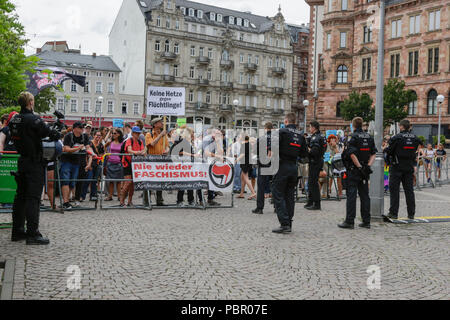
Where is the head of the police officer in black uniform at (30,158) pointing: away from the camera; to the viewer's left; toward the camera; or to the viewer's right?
to the viewer's right

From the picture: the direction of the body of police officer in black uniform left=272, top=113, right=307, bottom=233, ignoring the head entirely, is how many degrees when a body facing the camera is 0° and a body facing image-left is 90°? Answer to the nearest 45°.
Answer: approximately 135°

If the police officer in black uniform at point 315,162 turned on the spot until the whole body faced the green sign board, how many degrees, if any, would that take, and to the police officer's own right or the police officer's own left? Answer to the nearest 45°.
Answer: approximately 45° to the police officer's own left

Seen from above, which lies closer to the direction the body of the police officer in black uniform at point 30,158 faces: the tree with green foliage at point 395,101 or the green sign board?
the tree with green foliage

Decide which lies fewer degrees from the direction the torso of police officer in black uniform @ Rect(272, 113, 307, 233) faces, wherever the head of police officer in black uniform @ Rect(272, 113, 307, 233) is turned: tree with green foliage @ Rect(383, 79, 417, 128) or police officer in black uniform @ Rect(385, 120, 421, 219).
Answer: the tree with green foliage

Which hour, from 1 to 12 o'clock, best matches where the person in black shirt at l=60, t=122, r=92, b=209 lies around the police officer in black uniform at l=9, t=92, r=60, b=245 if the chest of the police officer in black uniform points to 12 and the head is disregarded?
The person in black shirt is roughly at 11 o'clock from the police officer in black uniform.

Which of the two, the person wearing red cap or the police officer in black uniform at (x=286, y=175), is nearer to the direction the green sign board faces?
the police officer in black uniform

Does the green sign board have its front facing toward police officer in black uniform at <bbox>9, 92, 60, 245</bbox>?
yes

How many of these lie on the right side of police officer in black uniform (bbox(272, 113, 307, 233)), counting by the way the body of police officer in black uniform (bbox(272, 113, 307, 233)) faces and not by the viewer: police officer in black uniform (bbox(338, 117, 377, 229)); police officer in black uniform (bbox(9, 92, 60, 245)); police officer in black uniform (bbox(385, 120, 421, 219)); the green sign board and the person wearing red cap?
2
